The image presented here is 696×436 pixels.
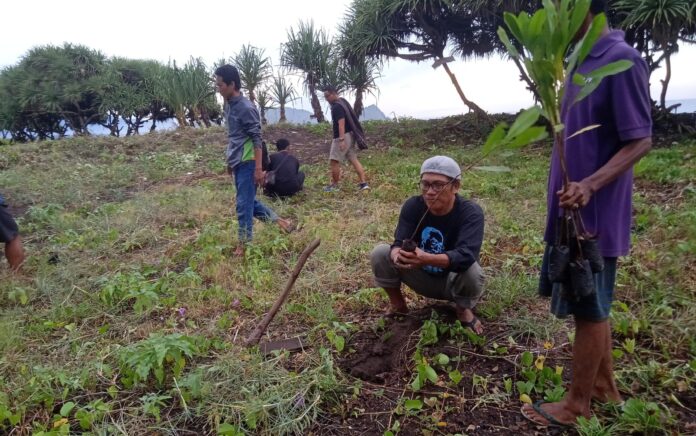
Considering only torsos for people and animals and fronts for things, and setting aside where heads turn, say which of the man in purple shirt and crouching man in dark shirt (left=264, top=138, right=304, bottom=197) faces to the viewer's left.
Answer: the man in purple shirt

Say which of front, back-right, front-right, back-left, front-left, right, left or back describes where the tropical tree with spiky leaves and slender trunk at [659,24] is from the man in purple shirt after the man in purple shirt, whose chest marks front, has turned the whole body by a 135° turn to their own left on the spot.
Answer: back-left

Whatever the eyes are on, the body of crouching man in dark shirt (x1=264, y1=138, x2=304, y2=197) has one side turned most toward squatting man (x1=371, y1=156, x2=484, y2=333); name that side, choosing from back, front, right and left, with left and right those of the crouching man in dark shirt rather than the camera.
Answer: back

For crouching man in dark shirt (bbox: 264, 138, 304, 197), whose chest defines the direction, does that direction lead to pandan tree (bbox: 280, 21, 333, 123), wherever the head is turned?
yes

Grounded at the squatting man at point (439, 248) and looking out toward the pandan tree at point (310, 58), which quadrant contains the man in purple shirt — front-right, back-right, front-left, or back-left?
back-right

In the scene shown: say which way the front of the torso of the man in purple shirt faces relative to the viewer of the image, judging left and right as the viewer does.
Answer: facing to the left of the viewer

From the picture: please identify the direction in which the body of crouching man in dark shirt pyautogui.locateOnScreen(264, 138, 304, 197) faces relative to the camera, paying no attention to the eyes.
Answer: away from the camera

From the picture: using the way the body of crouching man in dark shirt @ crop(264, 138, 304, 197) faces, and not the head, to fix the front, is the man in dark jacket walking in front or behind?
behind

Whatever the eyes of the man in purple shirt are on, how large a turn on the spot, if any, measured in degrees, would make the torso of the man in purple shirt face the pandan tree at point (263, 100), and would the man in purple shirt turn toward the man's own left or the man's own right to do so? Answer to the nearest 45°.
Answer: approximately 45° to the man's own right

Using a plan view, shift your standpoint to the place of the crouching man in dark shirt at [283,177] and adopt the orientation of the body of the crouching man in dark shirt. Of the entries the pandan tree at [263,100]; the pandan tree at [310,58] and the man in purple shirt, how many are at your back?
1

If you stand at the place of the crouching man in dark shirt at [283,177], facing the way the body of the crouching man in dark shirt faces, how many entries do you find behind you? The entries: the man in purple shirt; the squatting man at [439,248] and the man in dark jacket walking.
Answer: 3

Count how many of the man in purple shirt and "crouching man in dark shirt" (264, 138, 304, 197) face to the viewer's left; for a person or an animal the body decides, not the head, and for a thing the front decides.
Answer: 1

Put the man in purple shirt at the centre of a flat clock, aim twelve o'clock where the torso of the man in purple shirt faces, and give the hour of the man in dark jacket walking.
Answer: The man in dark jacket walking is roughly at 1 o'clock from the man in purple shirt.
